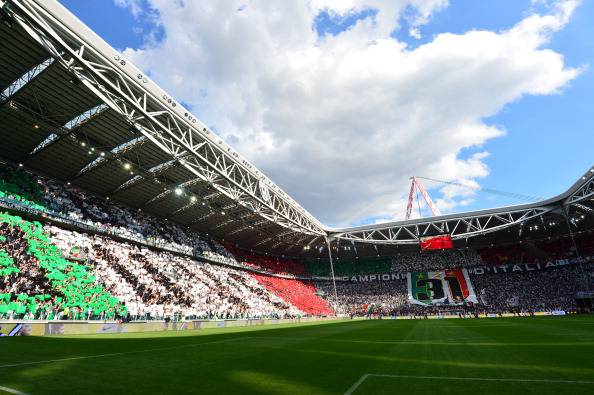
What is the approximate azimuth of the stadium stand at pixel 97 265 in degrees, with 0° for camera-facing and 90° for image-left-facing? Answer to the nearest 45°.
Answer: approximately 315°
